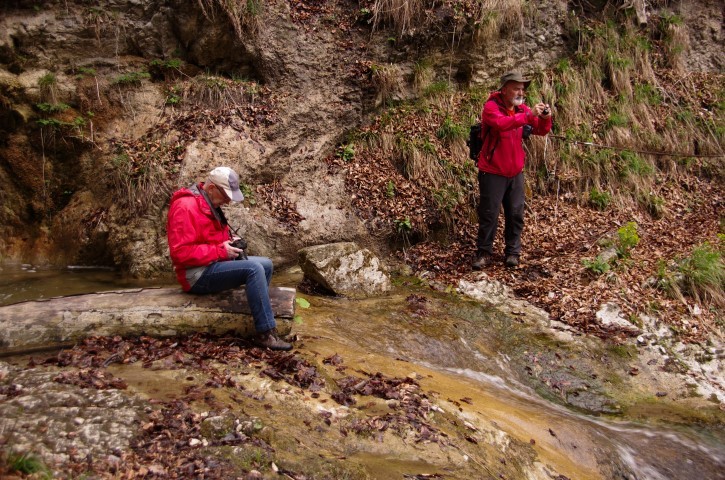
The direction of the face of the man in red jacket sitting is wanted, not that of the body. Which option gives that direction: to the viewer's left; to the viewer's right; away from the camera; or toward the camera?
to the viewer's right

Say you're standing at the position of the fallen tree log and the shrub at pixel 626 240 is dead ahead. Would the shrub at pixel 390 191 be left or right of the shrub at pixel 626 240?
left

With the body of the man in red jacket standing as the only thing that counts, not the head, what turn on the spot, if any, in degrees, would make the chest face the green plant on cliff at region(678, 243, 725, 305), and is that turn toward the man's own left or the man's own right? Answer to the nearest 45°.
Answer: approximately 45° to the man's own left

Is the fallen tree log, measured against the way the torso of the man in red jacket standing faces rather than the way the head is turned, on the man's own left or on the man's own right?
on the man's own right

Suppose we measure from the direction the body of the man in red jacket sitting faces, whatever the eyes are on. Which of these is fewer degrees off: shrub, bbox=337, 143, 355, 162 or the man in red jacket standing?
the man in red jacket standing

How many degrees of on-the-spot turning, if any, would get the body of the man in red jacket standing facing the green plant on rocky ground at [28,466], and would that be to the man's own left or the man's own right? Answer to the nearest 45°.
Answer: approximately 45° to the man's own right

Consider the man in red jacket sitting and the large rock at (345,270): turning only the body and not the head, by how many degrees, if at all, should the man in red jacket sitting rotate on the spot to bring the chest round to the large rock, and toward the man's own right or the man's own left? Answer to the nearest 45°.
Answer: approximately 45° to the man's own left

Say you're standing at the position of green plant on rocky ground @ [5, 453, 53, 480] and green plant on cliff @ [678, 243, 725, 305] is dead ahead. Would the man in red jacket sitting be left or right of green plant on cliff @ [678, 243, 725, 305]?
left

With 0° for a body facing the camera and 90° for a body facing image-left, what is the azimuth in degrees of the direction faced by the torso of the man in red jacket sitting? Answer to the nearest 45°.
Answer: approximately 270°

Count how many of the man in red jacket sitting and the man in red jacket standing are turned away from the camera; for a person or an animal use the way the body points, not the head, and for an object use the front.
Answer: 0

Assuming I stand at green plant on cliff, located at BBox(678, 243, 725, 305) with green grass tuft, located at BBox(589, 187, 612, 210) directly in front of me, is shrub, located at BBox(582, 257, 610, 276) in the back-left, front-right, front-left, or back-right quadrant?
front-left

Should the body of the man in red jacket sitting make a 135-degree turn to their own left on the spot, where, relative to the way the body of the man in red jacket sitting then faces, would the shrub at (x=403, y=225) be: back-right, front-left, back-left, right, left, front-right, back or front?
right

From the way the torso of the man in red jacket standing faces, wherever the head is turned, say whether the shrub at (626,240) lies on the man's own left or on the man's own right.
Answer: on the man's own left

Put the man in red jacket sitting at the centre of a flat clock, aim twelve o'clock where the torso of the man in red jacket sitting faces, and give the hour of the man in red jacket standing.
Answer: The man in red jacket standing is roughly at 11 o'clock from the man in red jacket sitting.

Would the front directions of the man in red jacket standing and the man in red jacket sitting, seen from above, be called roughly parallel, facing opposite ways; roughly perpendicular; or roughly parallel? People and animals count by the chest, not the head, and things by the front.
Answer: roughly perpendicular

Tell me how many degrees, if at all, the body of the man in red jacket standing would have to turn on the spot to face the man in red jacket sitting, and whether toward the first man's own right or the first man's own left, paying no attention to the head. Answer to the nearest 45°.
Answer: approximately 90° to the first man's own right
